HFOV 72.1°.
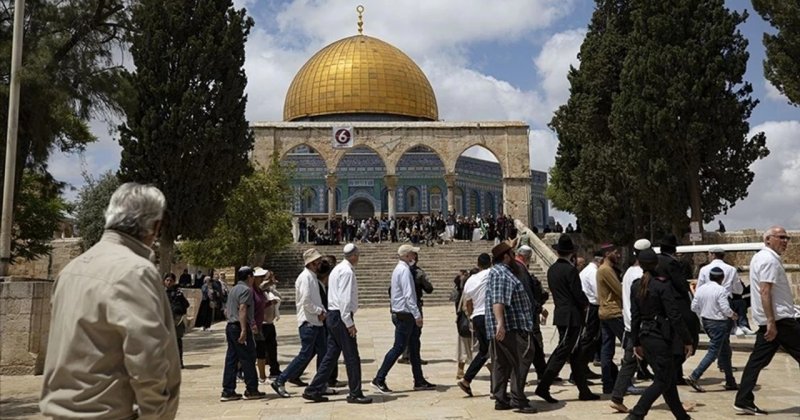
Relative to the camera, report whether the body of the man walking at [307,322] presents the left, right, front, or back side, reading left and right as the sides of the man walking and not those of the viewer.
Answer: right

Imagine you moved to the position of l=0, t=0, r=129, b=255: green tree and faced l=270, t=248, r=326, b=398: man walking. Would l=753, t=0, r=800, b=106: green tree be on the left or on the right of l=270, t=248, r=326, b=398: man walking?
left

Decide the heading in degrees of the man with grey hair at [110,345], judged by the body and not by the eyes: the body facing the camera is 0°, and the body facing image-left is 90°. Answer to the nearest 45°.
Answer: approximately 225°

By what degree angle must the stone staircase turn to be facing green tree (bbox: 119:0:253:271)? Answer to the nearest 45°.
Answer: approximately 45° to its right

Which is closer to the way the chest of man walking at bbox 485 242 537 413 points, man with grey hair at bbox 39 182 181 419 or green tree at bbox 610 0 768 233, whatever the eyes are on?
the green tree

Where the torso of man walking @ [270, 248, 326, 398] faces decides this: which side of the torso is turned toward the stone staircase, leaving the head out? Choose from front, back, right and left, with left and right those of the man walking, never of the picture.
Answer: left

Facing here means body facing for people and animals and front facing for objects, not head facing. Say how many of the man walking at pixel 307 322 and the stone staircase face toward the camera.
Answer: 1

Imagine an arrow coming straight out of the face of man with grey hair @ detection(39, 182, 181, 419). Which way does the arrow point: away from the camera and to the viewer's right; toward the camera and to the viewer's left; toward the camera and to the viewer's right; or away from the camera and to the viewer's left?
away from the camera and to the viewer's right
